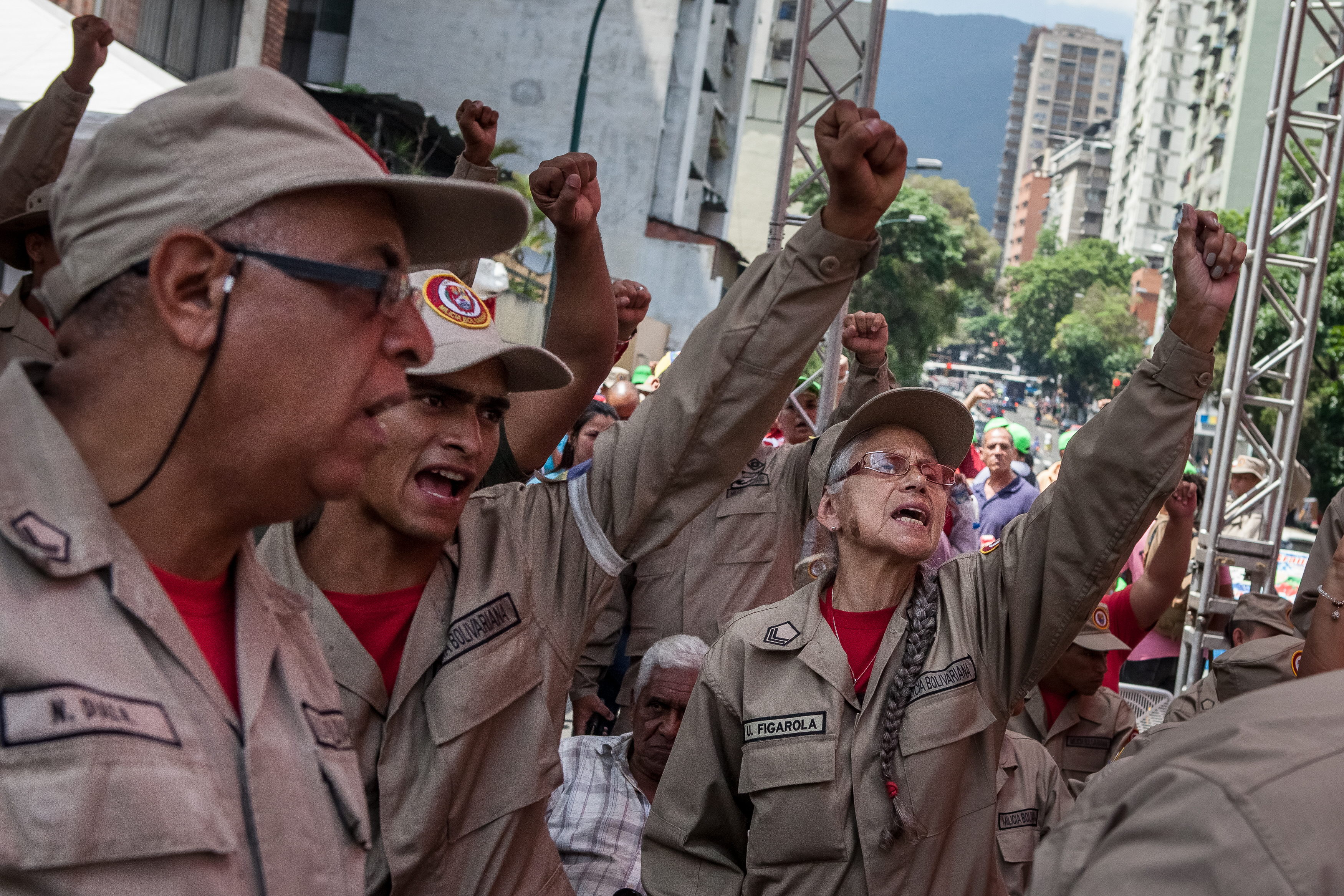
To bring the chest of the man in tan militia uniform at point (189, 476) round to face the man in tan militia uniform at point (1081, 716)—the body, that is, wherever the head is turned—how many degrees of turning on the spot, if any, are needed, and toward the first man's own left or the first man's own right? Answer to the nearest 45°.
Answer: approximately 90° to the first man's own left

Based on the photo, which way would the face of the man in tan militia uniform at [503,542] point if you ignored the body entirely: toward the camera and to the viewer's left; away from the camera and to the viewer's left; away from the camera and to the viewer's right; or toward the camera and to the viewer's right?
toward the camera and to the viewer's right

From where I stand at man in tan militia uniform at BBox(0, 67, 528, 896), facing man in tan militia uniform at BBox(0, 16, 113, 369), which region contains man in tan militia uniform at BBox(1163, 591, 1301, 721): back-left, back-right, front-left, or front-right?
front-right

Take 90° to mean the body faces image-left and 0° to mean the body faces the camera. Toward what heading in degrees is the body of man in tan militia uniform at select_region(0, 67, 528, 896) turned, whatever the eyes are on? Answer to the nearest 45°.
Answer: approximately 315°

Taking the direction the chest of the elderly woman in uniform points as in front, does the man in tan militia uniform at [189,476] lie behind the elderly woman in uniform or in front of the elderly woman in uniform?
in front

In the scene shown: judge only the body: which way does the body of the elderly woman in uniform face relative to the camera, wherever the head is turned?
toward the camera

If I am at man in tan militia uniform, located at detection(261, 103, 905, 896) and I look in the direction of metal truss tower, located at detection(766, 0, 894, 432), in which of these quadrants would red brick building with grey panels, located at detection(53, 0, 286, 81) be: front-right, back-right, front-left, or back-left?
front-left

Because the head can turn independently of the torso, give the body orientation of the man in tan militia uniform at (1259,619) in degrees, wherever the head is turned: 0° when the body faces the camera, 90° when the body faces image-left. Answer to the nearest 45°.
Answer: approximately 315°
